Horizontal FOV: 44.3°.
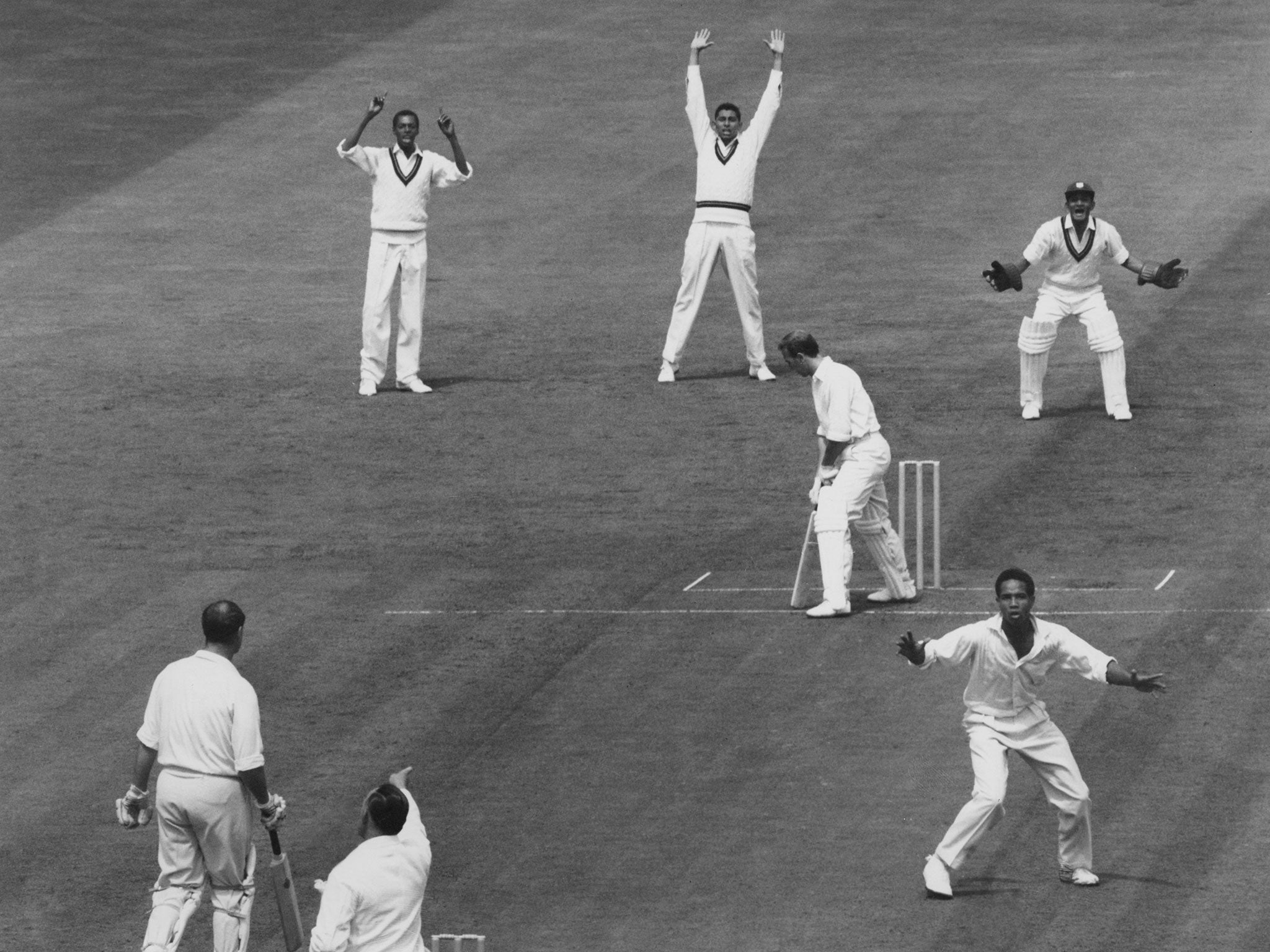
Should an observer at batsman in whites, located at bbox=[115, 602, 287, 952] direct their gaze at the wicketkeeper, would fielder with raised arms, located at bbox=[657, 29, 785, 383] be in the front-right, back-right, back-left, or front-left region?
front-left

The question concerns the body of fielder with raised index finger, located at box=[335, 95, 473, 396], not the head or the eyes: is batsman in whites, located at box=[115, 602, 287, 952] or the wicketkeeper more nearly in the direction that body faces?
the batsman in whites

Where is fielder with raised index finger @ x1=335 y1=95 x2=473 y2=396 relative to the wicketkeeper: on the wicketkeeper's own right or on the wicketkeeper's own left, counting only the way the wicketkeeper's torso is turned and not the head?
on the wicketkeeper's own right

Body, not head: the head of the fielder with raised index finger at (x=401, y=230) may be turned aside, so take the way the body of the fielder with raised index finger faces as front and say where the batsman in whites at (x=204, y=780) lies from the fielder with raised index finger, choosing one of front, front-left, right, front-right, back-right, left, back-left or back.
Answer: front

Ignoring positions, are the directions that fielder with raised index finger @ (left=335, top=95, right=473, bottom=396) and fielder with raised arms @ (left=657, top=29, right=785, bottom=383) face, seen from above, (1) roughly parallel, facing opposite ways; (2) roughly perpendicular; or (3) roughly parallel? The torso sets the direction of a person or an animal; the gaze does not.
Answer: roughly parallel

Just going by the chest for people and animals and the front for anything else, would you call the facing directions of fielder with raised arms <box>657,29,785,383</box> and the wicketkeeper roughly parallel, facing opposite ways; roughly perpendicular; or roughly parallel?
roughly parallel

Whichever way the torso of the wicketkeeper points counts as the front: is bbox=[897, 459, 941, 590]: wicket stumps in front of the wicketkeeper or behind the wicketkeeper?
in front

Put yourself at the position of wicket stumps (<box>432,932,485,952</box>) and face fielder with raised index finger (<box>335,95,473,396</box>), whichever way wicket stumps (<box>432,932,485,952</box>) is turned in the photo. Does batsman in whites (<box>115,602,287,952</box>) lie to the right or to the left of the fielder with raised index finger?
left

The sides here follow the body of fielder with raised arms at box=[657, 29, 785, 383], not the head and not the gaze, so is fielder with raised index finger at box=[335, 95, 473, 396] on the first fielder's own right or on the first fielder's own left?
on the first fielder's own right

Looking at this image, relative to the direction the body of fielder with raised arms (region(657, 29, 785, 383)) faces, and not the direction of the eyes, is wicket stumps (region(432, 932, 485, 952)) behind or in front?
in front

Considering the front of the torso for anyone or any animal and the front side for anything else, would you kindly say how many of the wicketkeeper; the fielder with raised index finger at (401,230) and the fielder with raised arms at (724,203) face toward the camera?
3

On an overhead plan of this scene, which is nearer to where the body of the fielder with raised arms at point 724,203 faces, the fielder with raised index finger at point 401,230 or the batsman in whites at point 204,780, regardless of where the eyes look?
the batsman in whites

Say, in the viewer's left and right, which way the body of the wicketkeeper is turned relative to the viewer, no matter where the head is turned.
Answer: facing the viewer

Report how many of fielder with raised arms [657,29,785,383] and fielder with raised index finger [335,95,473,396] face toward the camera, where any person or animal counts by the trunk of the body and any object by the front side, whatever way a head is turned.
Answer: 2
